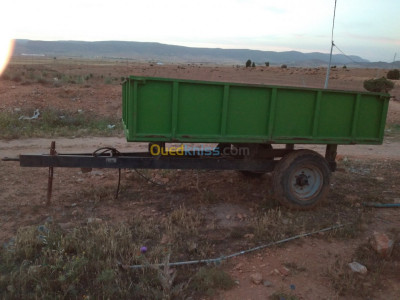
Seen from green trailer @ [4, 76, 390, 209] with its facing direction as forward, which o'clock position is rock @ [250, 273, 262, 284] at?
The rock is roughly at 9 o'clock from the green trailer.

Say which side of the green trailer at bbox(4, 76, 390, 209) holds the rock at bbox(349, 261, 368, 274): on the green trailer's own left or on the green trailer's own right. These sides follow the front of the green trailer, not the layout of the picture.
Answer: on the green trailer's own left

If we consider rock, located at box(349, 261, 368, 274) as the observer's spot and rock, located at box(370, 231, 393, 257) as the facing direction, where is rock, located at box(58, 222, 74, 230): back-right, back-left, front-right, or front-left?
back-left

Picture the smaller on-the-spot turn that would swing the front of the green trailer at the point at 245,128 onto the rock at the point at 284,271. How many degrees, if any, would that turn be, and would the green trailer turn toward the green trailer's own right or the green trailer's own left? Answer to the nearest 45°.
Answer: approximately 90° to the green trailer's own left

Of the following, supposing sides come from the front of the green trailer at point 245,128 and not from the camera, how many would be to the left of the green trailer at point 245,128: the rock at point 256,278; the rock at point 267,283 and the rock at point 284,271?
3

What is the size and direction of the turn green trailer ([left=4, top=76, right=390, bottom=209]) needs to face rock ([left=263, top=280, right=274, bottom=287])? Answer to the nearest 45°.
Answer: approximately 90° to its left

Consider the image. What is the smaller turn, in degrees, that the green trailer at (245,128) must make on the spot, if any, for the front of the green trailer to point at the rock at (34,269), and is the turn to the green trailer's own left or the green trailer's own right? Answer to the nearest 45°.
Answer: approximately 45° to the green trailer's own left

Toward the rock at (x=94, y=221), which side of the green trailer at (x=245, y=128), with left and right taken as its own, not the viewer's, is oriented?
front

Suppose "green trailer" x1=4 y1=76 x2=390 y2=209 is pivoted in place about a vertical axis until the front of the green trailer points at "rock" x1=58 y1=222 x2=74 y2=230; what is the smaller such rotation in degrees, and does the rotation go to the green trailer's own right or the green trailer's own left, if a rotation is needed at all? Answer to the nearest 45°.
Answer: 0° — it already faces it

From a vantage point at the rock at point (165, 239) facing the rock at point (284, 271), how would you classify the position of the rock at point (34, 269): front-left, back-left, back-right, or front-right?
back-right

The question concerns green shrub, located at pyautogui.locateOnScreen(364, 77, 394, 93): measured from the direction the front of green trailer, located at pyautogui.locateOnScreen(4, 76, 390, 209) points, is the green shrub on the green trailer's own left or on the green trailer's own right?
on the green trailer's own right

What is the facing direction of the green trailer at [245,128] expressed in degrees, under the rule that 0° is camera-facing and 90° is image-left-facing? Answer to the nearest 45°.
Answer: approximately 90°

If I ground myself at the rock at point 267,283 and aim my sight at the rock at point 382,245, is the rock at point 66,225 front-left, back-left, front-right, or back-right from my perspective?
back-left
